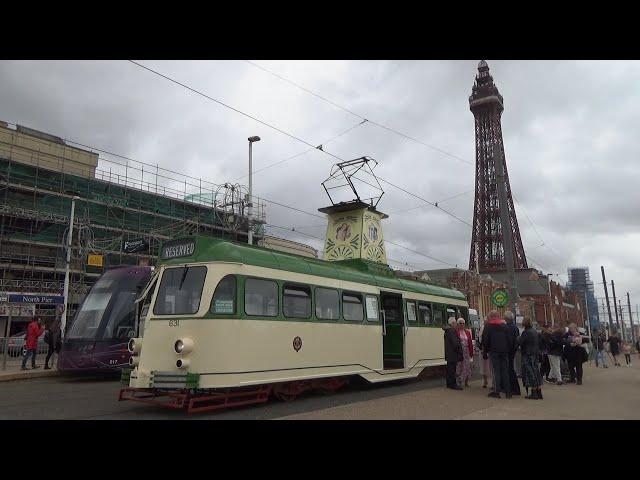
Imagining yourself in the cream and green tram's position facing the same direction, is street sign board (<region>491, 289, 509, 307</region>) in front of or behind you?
behind

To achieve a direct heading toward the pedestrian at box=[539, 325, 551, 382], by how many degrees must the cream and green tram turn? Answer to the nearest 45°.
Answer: approximately 180°

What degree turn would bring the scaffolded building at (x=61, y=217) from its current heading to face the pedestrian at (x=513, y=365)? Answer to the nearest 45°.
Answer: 0° — it already faces them

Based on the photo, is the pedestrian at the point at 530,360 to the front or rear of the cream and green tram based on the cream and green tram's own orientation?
to the rear

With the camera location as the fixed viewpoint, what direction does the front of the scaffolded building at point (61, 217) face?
facing the viewer and to the right of the viewer

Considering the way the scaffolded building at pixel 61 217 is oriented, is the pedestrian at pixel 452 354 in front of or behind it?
in front

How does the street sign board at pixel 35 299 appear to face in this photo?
toward the camera

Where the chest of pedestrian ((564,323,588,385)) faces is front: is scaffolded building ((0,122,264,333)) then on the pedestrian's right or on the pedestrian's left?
on the pedestrian's right

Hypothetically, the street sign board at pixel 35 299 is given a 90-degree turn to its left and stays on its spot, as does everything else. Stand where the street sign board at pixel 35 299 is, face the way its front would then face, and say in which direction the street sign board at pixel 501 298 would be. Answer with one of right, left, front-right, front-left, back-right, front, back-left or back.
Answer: front-right

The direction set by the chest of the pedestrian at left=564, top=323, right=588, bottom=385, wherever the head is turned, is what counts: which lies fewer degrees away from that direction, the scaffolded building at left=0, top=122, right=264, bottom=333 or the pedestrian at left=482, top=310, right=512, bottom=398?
the pedestrian

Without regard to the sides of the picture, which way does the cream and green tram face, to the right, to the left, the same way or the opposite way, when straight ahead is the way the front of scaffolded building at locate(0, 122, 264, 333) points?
to the right

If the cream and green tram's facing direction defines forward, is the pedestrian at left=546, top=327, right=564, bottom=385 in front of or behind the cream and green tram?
behind

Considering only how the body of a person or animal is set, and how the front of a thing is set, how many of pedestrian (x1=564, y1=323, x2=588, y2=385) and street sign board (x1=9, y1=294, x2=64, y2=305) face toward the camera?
2

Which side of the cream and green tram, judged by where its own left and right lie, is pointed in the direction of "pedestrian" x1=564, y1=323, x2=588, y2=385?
back

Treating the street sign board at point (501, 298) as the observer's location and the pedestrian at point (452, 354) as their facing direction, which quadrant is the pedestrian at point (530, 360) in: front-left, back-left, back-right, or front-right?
front-left

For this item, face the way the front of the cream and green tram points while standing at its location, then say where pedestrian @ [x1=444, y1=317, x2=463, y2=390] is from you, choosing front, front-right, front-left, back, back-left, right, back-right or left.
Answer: back

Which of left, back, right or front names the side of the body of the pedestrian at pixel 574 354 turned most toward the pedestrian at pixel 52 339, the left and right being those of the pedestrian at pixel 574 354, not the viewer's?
right

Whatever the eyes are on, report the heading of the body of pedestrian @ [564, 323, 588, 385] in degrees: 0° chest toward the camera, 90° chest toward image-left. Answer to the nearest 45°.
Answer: approximately 0°
